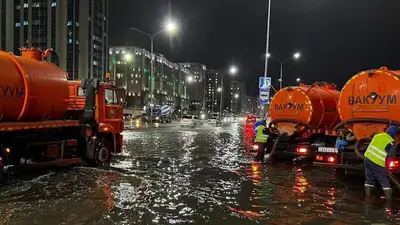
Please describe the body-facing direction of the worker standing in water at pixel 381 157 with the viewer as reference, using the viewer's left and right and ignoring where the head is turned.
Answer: facing away from the viewer and to the right of the viewer

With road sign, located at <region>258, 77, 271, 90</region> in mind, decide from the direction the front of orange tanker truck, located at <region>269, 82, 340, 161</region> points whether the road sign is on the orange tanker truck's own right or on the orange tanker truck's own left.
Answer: on the orange tanker truck's own left

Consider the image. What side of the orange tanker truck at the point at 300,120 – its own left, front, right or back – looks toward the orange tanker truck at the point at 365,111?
right

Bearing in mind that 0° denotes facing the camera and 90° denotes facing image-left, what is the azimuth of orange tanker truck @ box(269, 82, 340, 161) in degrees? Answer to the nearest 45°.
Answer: approximately 225°

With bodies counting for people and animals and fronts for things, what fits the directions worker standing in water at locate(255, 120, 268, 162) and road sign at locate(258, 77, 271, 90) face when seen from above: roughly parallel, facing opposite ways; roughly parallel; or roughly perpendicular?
roughly perpendicular

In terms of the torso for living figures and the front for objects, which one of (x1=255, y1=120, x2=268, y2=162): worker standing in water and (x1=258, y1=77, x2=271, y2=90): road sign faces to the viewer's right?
the worker standing in water

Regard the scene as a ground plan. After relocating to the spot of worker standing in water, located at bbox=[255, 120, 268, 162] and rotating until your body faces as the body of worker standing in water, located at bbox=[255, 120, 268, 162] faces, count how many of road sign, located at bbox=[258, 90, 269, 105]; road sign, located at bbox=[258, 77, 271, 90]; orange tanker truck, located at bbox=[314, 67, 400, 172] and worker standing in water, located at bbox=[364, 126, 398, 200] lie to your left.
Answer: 2

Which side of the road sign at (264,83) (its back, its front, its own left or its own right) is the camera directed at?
front

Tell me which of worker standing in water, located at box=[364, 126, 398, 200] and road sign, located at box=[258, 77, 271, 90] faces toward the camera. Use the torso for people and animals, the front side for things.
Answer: the road sign

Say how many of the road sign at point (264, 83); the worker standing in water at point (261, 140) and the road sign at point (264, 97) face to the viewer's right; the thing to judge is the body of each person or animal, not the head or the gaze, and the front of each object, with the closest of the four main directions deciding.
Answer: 1
